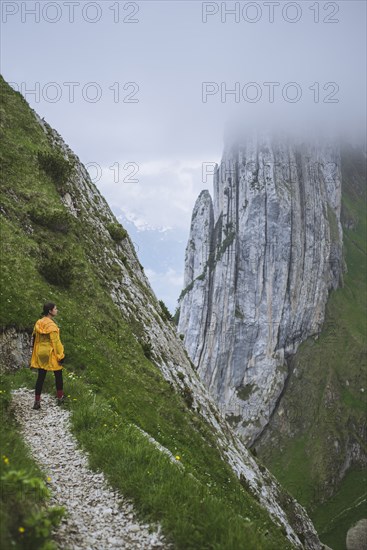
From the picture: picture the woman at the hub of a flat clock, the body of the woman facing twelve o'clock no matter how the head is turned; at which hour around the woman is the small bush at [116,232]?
The small bush is roughly at 11 o'clock from the woman.

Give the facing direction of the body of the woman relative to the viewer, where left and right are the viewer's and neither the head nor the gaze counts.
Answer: facing away from the viewer and to the right of the viewer

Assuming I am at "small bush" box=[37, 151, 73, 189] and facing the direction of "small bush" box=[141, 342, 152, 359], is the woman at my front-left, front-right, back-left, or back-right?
front-right

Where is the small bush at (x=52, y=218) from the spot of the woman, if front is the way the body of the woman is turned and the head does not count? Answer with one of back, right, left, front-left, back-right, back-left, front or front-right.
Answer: front-left

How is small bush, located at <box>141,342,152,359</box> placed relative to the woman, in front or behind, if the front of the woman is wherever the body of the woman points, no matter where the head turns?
in front

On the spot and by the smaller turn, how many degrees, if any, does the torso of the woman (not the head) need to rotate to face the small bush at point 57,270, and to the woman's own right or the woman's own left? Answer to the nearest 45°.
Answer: approximately 45° to the woman's own left
